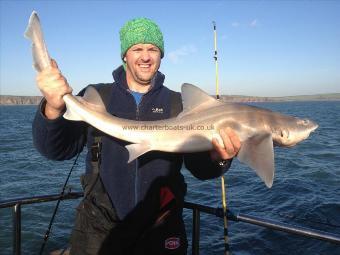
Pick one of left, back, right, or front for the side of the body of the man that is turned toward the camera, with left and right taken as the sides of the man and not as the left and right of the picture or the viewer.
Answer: front
